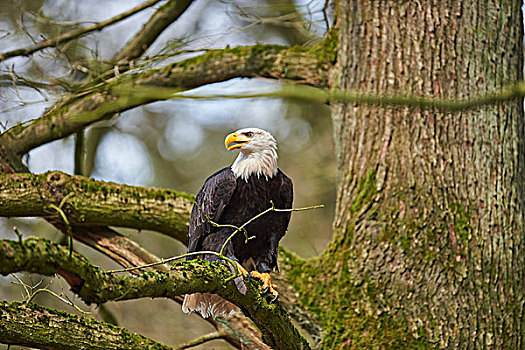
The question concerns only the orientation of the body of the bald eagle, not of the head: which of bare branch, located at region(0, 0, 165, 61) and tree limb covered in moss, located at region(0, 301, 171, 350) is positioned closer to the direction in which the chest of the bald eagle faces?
the tree limb covered in moss
